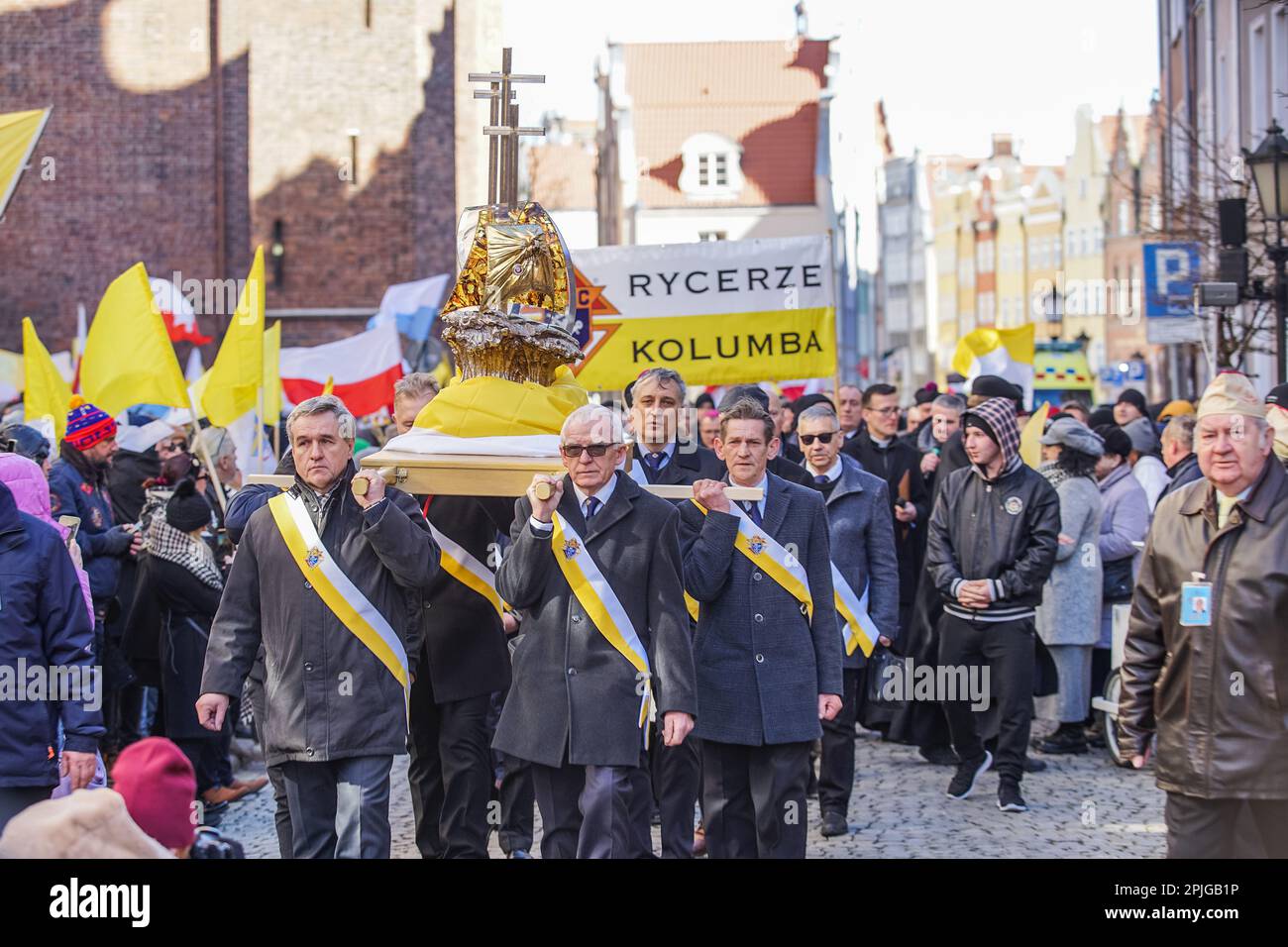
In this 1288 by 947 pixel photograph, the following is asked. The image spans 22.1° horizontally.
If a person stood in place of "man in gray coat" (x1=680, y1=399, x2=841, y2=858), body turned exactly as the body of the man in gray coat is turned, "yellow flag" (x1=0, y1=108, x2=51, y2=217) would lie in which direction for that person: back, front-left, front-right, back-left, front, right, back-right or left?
back-right

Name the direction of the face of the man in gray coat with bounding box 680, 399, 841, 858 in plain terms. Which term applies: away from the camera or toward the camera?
toward the camera

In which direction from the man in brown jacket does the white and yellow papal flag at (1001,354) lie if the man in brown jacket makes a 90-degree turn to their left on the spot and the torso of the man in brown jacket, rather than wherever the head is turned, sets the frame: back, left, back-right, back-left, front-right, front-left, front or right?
left

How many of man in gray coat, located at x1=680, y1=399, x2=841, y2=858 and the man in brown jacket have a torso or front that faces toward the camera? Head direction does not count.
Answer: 2

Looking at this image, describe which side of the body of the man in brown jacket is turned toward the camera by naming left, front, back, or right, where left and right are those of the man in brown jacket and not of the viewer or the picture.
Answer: front

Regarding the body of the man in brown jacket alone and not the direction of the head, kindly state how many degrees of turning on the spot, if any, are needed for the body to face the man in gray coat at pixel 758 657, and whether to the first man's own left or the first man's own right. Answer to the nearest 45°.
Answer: approximately 135° to the first man's own right

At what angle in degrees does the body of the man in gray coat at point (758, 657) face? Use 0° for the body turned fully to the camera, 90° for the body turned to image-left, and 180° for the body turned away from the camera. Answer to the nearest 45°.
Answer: approximately 0°

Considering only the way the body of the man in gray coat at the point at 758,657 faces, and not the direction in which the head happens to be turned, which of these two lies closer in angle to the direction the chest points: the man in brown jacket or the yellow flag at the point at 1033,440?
the man in brown jacket

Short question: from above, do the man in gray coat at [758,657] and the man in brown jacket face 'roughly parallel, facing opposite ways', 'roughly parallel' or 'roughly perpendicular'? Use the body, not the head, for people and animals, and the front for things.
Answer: roughly parallel
